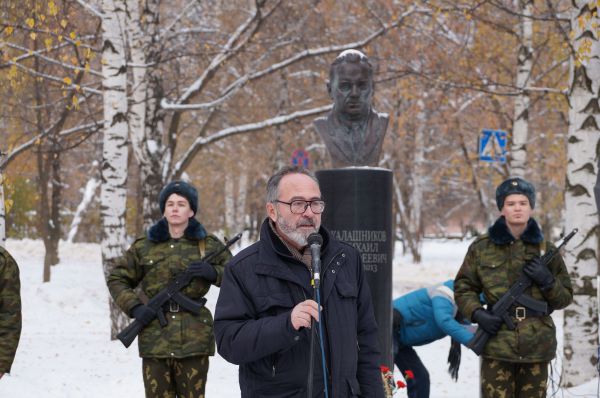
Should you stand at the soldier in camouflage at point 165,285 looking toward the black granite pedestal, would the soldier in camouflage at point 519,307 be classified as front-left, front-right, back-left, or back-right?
front-right

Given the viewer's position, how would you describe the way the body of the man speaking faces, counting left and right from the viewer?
facing the viewer and to the right of the viewer

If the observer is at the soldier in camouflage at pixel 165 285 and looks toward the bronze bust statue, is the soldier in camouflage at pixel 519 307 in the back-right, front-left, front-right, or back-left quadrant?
front-right

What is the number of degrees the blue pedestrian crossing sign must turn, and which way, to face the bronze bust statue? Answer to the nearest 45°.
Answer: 0° — it already faces it

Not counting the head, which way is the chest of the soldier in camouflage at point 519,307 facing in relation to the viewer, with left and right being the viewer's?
facing the viewer

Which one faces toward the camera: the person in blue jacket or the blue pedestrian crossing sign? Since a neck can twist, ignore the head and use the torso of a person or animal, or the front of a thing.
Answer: the blue pedestrian crossing sign

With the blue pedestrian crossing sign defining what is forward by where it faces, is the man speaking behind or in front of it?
in front

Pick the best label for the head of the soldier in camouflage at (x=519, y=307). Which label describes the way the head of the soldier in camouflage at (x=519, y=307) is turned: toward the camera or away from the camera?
toward the camera

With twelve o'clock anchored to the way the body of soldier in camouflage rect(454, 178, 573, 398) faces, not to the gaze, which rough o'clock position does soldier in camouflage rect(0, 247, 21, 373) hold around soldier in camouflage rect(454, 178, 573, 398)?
soldier in camouflage rect(0, 247, 21, 373) is roughly at 2 o'clock from soldier in camouflage rect(454, 178, 573, 398).

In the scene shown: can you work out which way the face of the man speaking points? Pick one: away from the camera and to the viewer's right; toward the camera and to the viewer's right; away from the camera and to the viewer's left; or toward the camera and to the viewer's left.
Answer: toward the camera and to the viewer's right

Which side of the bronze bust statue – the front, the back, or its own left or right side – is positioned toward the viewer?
front

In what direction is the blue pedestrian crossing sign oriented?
toward the camera

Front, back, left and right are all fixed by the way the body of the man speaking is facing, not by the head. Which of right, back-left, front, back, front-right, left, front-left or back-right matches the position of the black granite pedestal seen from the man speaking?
back-left

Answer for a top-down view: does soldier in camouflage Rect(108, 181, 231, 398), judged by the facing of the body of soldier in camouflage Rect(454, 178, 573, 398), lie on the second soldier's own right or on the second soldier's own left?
on the second soldier's own right
